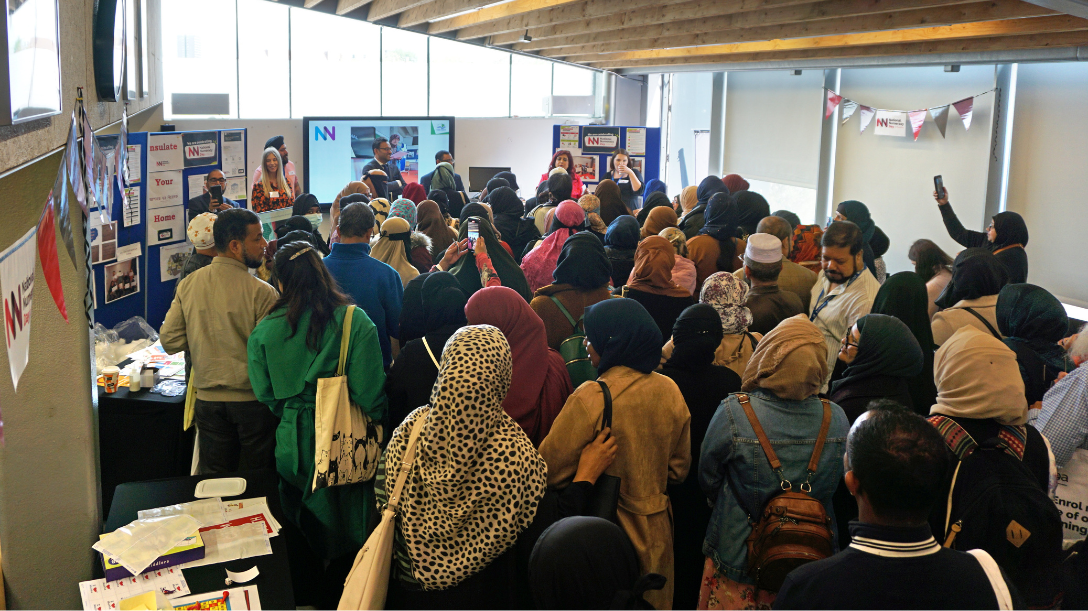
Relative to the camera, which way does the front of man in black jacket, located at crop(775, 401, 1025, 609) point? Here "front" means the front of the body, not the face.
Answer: away from the camera

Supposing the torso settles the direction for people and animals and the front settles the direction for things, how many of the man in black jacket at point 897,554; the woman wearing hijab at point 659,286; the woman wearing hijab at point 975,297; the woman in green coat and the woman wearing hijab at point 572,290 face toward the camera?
0

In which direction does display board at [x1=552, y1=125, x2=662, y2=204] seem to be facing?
toward the camera

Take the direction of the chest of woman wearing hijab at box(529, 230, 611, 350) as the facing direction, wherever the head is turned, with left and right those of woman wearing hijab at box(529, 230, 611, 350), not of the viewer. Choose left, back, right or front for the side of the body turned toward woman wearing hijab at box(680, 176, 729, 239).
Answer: front

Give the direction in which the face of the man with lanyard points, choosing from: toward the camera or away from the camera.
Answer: toward the camera

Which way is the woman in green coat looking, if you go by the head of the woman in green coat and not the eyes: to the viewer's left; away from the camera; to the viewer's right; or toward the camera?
away from the camera

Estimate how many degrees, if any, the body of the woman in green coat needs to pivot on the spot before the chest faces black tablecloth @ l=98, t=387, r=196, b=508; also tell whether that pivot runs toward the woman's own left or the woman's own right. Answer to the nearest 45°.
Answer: approximately 45° to the woman's own left

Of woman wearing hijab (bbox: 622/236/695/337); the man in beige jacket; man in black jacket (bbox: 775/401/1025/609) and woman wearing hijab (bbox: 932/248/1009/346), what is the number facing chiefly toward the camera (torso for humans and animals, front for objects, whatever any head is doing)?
0

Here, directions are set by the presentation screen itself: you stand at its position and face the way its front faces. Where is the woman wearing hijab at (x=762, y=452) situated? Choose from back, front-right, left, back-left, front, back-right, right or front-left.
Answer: front

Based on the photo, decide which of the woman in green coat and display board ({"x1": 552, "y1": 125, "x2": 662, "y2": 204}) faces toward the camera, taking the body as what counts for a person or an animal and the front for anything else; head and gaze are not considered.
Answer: the display board

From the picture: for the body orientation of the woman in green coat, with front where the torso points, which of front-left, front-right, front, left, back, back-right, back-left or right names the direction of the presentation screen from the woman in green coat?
front

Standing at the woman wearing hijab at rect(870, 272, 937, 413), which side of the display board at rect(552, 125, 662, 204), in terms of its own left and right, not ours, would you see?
front

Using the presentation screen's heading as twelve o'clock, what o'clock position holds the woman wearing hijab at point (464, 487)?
The woman wearing hijab is roughly at 12 o'clock from the presentation screen.

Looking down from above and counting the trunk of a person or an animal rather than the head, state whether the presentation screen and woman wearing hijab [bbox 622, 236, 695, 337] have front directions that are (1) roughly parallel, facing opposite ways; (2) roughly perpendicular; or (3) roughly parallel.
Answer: roughly parallel, facing opposite ways

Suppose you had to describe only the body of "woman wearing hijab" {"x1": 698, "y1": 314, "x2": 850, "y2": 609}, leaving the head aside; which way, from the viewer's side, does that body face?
away from the camera

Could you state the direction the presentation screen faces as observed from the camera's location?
facing the viewer

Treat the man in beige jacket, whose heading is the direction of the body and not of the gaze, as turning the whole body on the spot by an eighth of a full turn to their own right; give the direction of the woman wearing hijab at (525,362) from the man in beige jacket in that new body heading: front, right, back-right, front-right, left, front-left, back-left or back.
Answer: front-right
